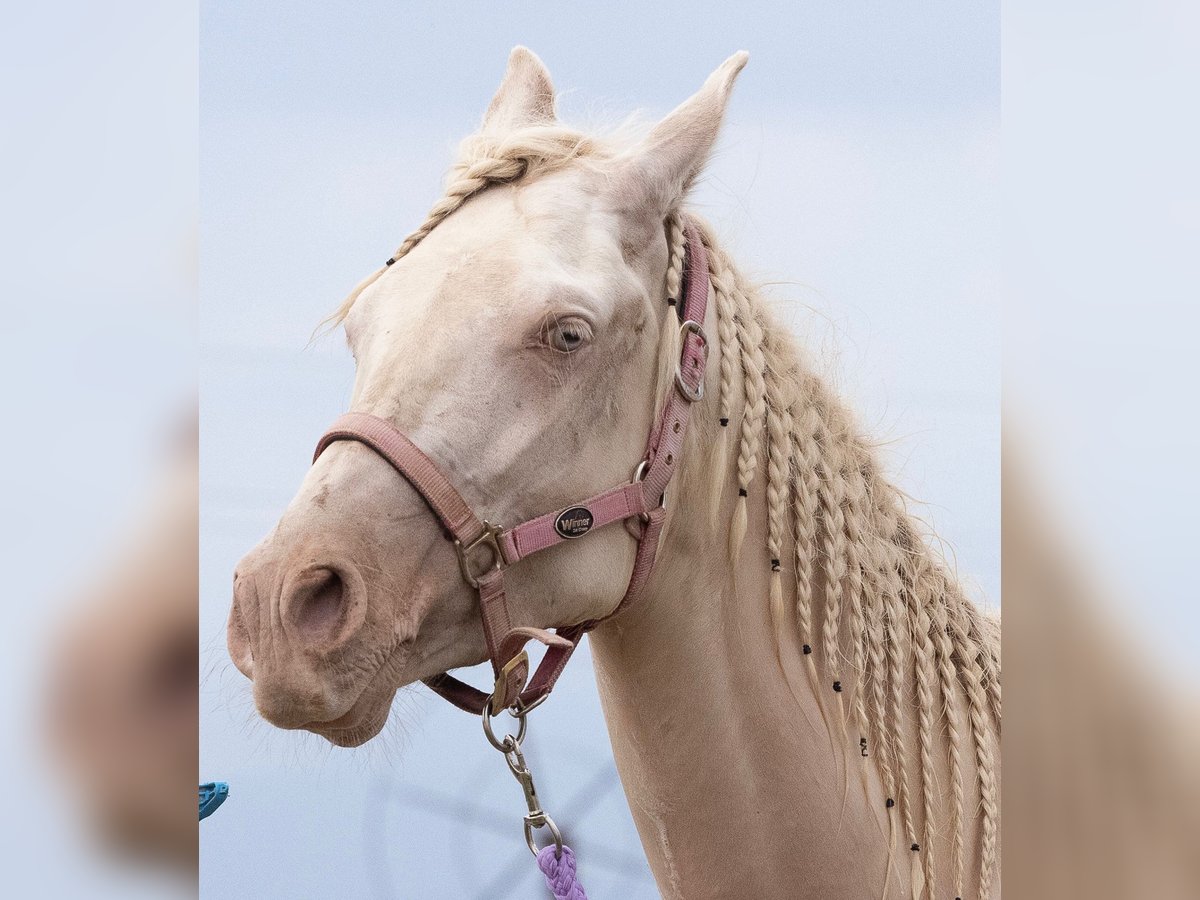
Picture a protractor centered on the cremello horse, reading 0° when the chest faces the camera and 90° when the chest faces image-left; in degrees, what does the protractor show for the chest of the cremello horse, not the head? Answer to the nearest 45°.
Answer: approximately 45°

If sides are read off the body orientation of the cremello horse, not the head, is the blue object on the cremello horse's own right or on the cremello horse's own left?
on the cremello horse's own right
